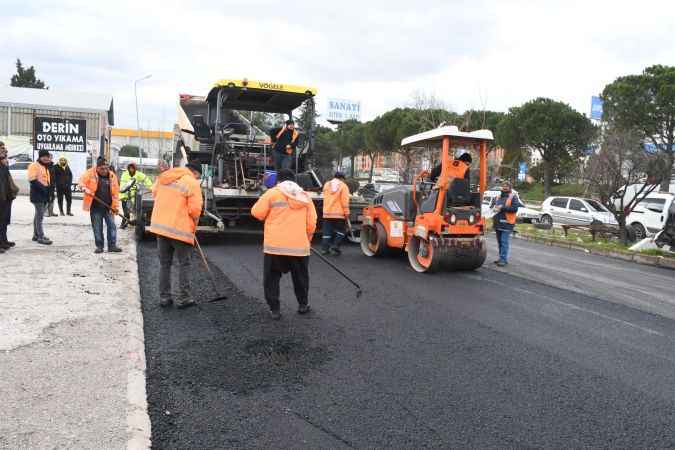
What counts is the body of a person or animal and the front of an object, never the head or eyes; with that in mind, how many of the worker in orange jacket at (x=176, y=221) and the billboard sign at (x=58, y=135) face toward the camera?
1

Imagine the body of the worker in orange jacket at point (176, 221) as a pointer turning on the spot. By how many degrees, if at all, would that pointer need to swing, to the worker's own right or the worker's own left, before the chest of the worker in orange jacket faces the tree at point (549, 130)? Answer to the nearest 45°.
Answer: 0° — they already face it

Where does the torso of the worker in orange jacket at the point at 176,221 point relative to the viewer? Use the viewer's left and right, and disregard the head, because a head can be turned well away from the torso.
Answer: facing away from the viewer and to the right of the viewer

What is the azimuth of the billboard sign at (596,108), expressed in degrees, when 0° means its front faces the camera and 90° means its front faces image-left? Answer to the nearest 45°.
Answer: approximately 0°

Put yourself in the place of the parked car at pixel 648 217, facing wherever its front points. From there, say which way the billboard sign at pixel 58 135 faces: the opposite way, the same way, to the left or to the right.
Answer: to the left

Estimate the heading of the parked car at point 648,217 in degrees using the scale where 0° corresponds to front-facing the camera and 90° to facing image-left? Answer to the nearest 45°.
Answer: approximately 45°

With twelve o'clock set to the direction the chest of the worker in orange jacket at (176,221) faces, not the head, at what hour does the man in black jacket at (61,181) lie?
The man in black jacket is roughly at 10 o'clock from the worker in orange jacket.

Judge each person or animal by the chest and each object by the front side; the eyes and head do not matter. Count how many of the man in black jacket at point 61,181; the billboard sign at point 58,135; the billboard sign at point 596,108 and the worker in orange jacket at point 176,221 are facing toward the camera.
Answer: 3
